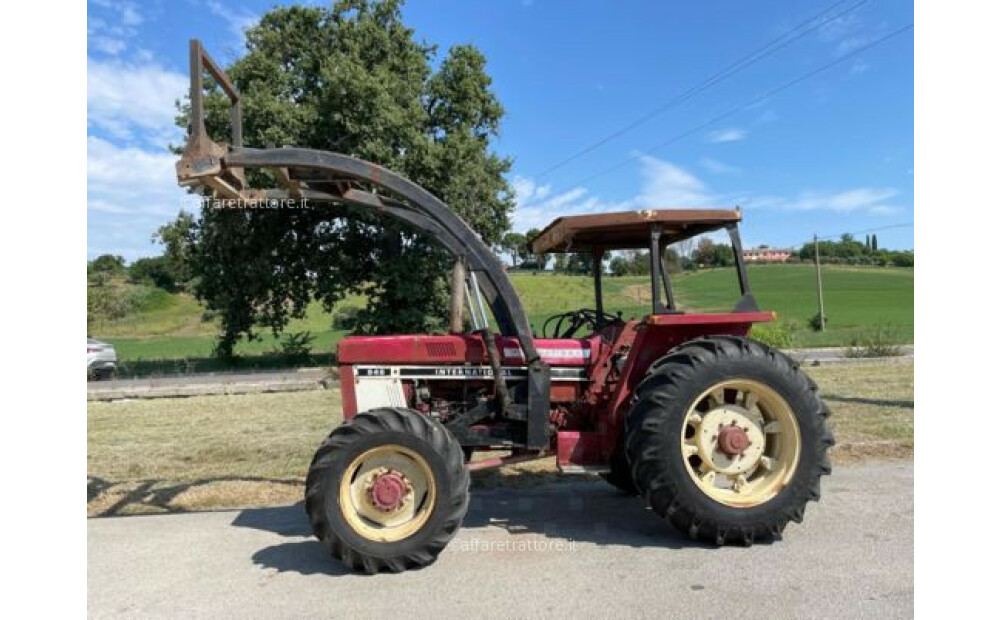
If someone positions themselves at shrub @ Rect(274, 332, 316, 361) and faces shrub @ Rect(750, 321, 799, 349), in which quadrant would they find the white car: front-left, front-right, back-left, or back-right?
back-right

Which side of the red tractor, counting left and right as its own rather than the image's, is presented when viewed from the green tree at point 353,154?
right

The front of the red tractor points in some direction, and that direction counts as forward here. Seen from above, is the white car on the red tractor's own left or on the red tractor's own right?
on the red tractor's own right

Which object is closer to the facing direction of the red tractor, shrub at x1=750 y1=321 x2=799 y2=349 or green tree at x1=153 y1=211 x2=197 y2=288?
the green tree

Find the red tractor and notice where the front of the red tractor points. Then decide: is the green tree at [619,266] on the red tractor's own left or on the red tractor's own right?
on the red tractor's own right

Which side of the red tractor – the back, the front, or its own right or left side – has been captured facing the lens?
left

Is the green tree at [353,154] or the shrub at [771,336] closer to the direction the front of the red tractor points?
the green tree
